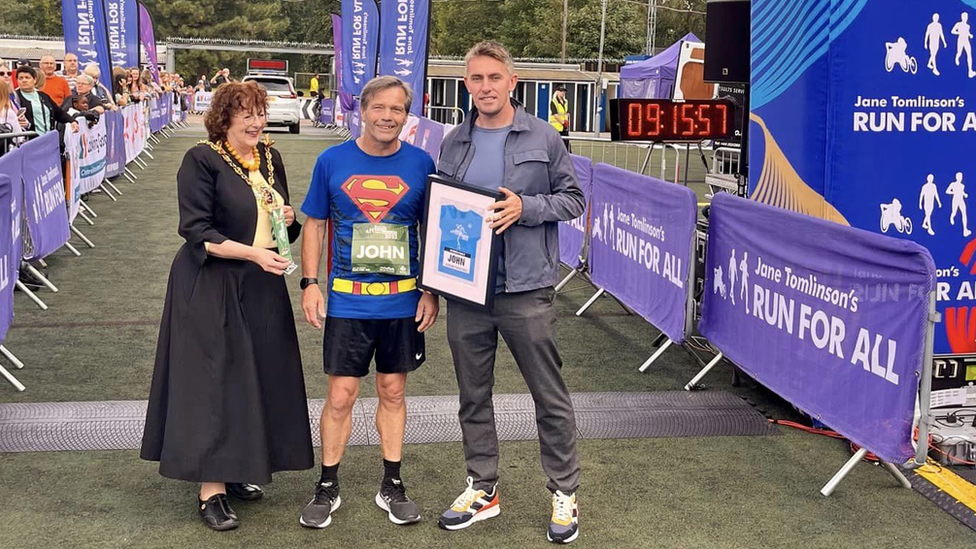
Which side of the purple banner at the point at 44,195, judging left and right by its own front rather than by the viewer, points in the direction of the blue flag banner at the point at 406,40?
left

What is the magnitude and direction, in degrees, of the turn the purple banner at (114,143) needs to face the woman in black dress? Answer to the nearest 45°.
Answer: approximately 45° to its right

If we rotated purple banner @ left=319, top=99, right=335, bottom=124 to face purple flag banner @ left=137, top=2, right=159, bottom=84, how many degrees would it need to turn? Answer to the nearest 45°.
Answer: approximately 45° to its right

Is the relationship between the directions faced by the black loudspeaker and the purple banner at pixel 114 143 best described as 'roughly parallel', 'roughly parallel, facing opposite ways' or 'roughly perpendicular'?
roughly perpendicular

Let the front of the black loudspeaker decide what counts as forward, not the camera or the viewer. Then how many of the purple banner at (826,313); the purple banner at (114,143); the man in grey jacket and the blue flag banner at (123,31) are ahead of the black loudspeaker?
2

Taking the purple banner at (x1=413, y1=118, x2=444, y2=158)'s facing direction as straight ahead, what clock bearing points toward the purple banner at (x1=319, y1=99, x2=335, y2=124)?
the purple banner at (x1=319, y1=99, x2=335, y2=124) is roughly at 4 o'clock from the purple banner at (x1=413, y1=118, x2=444, y2=158).

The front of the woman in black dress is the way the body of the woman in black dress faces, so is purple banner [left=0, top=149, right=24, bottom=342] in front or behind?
behind

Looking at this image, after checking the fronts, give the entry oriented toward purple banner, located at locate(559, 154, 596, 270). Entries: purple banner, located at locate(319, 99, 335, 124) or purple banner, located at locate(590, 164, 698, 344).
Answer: purple banner, located at locate(319, 99, 335, 124)

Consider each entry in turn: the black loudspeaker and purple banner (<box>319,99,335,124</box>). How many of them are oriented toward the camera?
2

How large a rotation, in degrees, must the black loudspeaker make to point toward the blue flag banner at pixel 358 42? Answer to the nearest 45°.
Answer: approximately 135° to its right
